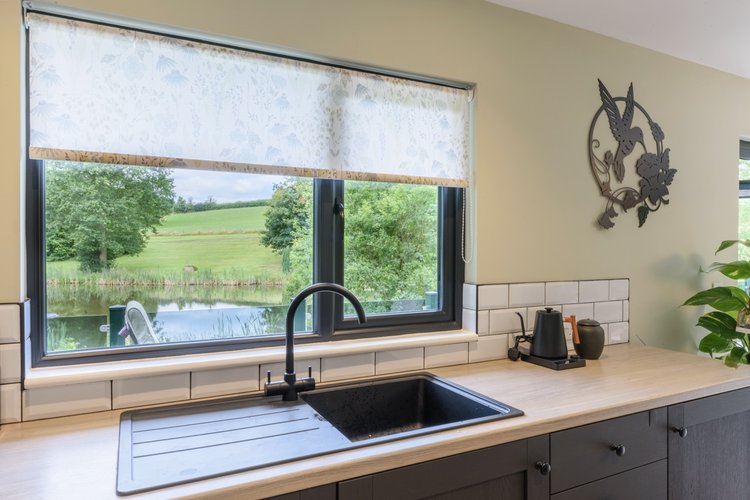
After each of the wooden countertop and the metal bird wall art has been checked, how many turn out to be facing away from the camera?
0

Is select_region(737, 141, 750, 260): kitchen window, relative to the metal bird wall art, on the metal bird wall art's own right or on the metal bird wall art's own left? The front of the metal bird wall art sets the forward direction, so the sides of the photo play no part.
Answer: on the metal bird wall art's own left

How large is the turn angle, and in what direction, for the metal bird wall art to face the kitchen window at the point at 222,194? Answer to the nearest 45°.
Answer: approximately 90° to its right

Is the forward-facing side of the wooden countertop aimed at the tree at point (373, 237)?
no

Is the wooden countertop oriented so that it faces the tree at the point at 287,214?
no

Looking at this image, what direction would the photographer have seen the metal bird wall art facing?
facing the viewer and to the right of the viewer

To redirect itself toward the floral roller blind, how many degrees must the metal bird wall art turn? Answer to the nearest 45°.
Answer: approximately 90° to its right

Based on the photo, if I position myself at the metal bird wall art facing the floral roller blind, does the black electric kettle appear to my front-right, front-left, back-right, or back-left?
front-left
